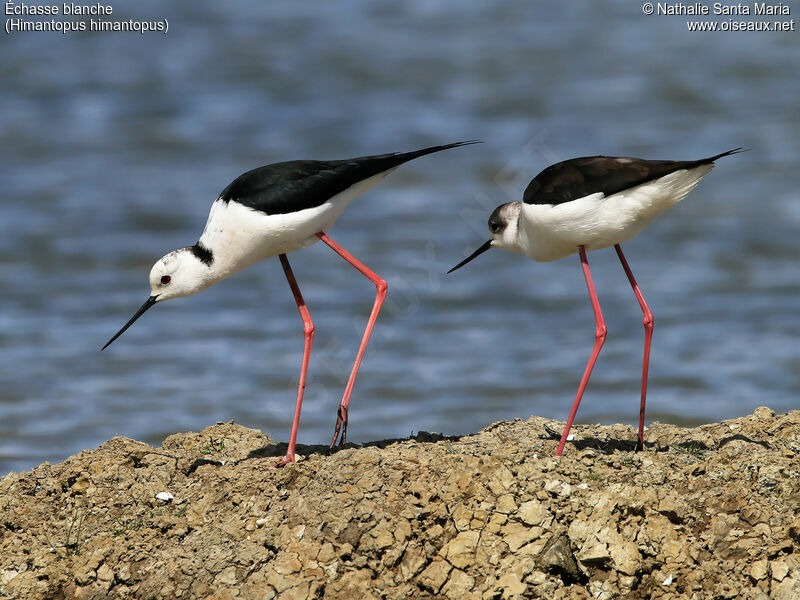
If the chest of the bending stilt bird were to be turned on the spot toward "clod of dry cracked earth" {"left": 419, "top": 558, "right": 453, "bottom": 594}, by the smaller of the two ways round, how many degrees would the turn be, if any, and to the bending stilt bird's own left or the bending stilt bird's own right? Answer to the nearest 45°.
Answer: approximately 90° to the bending stilt bird's own left

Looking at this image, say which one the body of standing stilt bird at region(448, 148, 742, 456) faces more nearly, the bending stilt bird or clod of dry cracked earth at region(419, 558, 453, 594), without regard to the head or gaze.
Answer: the bending stilt bird

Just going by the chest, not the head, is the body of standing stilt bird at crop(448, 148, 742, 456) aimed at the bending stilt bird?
yes

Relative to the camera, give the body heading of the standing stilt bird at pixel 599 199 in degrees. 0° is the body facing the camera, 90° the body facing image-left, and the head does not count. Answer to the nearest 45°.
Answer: approximately 90°

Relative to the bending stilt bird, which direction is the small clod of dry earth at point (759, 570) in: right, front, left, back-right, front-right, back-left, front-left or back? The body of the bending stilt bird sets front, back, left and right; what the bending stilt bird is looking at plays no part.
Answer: back-left

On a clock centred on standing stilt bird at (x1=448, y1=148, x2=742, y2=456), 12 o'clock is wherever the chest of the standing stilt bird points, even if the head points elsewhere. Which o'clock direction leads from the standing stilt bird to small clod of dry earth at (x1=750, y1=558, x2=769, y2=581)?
The small clod of dry earth is roughly at 8 o'clock from the standing stilt bird.

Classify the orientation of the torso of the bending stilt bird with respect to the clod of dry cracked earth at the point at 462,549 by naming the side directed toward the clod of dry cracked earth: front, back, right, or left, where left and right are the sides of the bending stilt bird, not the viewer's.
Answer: left

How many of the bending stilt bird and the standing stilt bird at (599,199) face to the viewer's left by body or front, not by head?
2

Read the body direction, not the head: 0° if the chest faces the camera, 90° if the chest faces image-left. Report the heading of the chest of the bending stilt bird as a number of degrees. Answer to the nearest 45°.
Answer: approximately 90°
